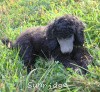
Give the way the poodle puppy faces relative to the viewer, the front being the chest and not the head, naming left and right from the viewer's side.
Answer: facing the viewer and to the right of the viewer
